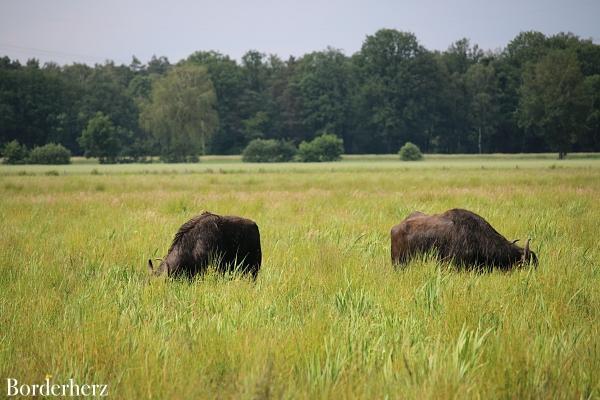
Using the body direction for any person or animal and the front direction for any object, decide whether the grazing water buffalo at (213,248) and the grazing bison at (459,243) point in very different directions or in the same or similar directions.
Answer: very different directions

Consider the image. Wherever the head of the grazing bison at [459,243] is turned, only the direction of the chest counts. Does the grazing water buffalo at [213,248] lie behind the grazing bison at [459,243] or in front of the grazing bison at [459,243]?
behind

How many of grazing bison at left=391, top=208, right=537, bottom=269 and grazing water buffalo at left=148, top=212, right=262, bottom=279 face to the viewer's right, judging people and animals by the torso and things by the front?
1

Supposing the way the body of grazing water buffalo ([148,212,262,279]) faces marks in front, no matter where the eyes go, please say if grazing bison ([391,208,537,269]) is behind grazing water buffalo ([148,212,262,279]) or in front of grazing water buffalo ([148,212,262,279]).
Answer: behind

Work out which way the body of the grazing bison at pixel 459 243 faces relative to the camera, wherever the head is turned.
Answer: to the viewer's right

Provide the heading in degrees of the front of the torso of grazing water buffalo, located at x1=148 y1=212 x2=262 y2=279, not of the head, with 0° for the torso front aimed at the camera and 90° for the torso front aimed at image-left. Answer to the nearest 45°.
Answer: approximately 90°

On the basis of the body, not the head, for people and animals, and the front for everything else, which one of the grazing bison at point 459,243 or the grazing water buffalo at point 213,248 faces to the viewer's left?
the grazing water buffalo at point 213,248
